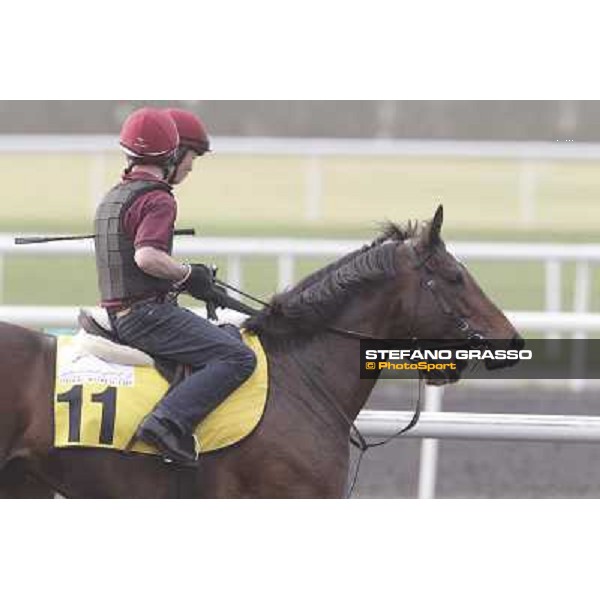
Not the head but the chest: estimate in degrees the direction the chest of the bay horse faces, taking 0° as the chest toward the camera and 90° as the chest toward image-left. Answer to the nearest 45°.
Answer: approximately 270°

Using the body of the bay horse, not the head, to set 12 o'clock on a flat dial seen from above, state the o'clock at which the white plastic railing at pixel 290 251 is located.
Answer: The white plastic railing is roughly at 9 o'clock from the bay horse.
